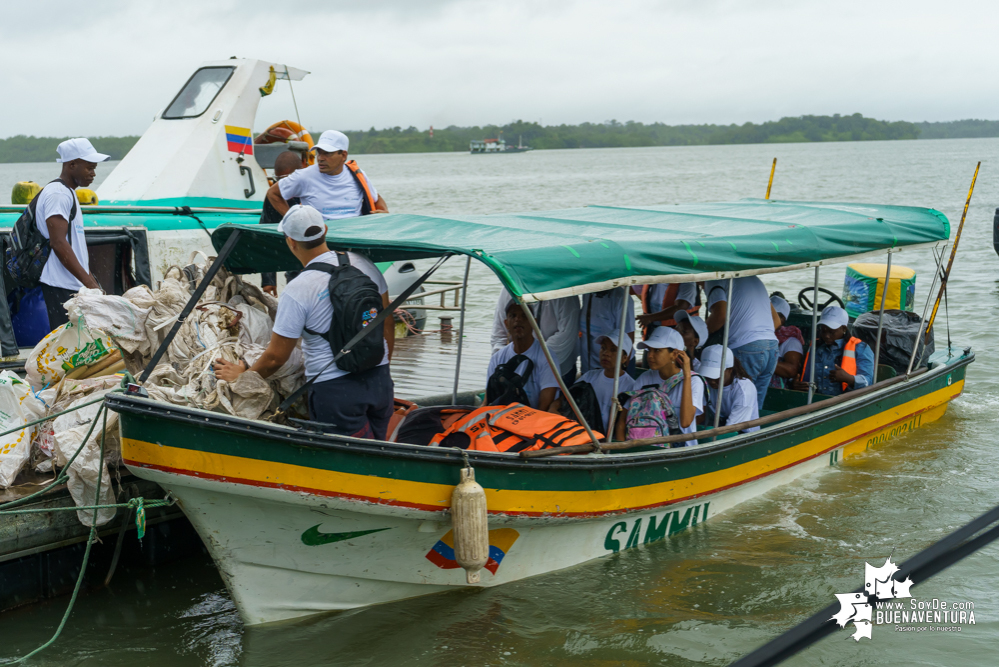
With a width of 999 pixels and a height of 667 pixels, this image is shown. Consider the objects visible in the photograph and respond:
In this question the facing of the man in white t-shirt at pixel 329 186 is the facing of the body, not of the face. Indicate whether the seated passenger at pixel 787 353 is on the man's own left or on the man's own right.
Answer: on the man's own left

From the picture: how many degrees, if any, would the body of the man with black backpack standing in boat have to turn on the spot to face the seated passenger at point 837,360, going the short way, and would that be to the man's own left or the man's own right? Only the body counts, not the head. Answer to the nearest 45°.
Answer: approximately 90° to the man's own right

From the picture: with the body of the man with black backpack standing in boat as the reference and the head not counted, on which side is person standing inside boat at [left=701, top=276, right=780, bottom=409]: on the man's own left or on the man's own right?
on the man's own right

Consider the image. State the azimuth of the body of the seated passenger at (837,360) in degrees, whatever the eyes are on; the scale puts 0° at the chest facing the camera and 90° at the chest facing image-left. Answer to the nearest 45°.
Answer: approximately 45°

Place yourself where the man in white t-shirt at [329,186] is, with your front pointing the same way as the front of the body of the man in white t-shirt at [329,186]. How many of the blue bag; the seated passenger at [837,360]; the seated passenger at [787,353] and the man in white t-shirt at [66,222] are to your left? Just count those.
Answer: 2

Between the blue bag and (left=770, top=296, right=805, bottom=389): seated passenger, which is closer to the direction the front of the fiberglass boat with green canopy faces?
the blue bag

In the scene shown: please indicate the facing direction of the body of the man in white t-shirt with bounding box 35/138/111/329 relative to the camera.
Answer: to the viewer's right
